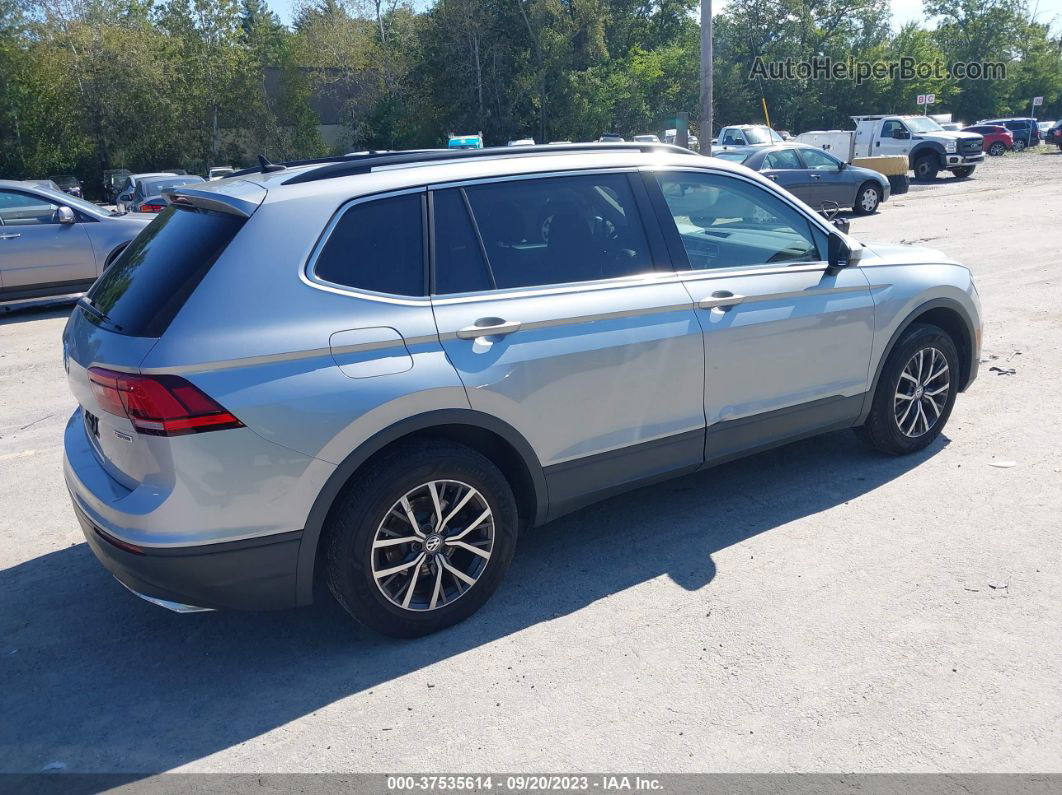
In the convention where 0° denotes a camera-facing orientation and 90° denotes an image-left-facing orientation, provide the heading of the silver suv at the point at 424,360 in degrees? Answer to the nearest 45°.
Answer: approximately 225°

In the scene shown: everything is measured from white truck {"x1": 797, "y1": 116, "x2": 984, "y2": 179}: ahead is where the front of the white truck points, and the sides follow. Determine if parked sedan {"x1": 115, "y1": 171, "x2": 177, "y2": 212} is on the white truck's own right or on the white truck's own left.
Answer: on the white truck's own right

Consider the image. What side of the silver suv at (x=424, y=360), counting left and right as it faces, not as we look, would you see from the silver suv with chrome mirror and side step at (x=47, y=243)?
left

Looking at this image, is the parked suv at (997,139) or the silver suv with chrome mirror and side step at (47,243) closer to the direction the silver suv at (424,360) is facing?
the parked suv
